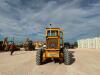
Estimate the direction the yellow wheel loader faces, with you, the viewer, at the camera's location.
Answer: facing away from the viewer
